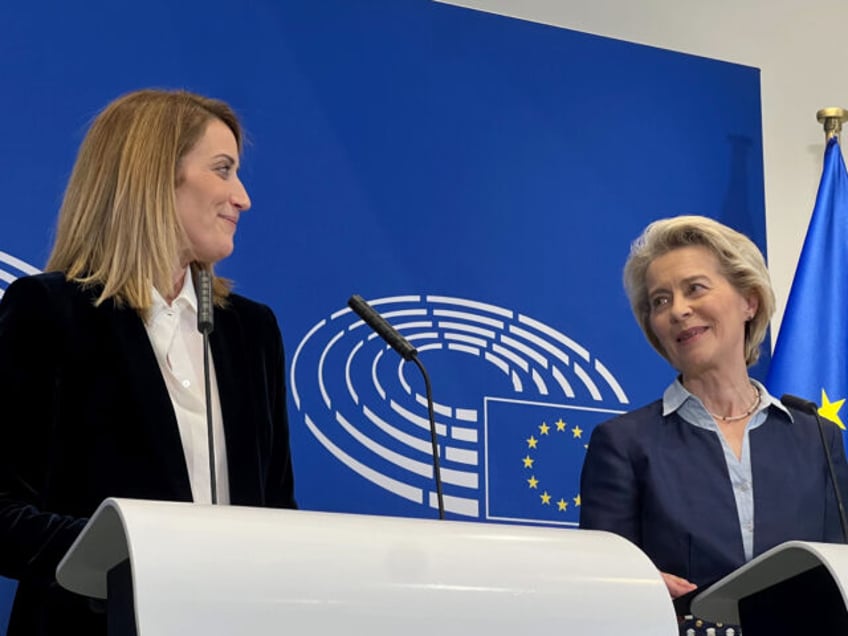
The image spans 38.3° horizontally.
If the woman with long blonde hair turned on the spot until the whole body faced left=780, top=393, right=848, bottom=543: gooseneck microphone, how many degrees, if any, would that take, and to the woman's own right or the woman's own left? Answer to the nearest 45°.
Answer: approximately 45° to the woman's own left

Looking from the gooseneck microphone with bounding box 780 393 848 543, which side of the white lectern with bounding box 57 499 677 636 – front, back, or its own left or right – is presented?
left

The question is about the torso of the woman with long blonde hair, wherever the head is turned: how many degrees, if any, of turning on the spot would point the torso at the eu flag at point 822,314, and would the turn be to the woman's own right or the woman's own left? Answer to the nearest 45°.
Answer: approximately 90° to the woman's own left

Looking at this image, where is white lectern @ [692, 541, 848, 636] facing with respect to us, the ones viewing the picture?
facing the viewer and to the right of the viewer

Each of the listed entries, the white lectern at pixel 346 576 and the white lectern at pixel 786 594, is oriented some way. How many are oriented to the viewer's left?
0

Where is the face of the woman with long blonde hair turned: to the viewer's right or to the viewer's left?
to the viewer's right

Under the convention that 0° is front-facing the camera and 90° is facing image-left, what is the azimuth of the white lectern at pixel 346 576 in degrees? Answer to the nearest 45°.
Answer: approximately 315°

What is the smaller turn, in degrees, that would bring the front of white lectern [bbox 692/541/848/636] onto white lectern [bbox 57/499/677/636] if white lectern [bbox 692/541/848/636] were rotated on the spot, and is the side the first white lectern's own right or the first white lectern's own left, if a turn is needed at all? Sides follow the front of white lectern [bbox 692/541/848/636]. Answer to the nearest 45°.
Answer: approximately 90° to the first white lectern's own right
